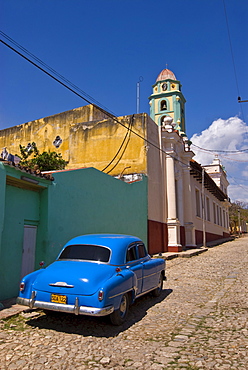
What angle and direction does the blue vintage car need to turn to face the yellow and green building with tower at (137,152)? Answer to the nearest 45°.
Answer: approximately 45° to its left

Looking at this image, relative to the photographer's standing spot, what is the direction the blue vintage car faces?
facing away from the viewer and to the right of the viewer
